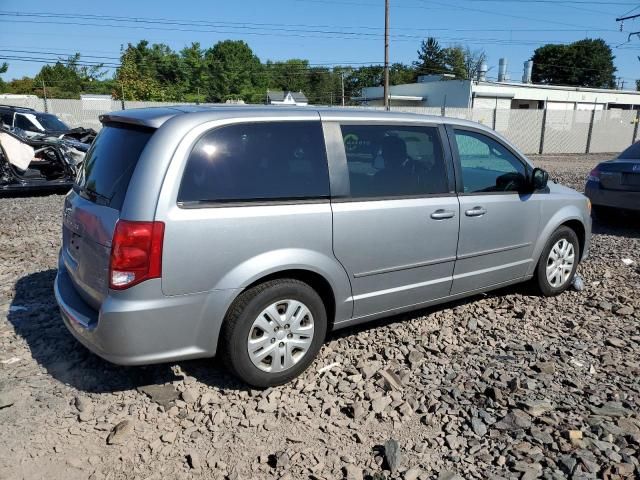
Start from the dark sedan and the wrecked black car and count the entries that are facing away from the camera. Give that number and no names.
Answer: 1

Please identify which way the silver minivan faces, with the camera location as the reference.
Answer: facing away from the viewer and to the right of the viewer

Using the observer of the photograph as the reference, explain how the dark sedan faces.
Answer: facing away from the viewer

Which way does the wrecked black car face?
to the viewer's right

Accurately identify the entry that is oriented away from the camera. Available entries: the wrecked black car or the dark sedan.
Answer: the dark sedan

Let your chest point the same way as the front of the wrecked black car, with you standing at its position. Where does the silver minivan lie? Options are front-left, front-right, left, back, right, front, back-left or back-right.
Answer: right

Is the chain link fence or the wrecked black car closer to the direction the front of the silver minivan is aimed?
the chain link fence

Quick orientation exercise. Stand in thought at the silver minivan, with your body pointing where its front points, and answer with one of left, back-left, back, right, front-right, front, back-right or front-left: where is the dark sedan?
front

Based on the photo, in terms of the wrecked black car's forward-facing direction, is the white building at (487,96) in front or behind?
in front

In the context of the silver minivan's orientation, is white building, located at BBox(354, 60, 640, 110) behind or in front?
in front

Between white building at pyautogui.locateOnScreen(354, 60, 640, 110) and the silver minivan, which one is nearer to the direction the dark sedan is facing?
the white building

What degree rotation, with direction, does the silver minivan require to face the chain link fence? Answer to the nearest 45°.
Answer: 0° — it already faces it

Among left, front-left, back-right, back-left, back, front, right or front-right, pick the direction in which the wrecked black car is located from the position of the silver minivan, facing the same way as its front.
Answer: left
